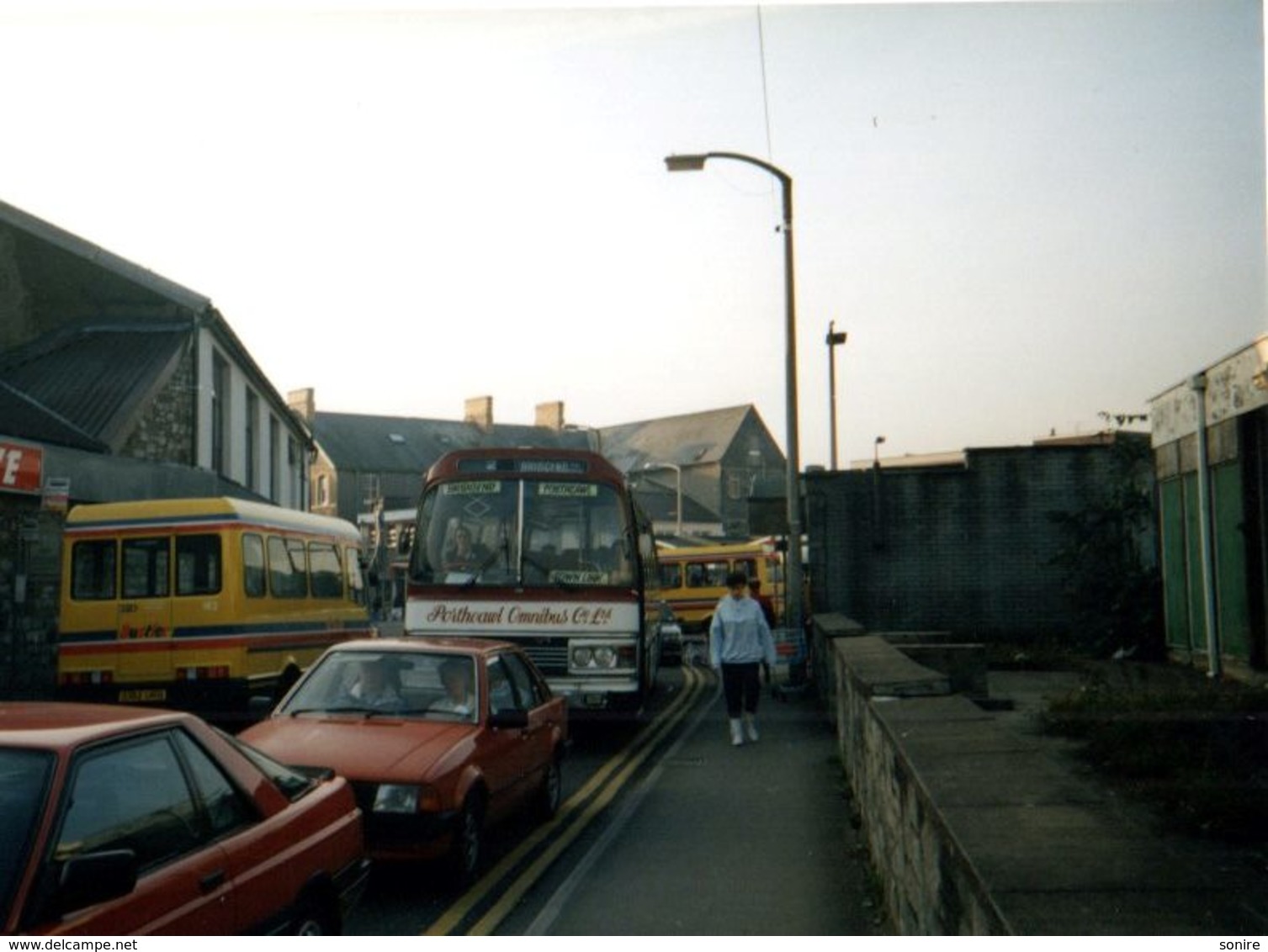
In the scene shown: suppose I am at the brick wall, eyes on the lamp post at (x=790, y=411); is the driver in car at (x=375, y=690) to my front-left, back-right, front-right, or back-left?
front-left

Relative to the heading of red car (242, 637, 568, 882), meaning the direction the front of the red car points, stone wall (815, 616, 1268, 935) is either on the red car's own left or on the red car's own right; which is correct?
on the red car's own left

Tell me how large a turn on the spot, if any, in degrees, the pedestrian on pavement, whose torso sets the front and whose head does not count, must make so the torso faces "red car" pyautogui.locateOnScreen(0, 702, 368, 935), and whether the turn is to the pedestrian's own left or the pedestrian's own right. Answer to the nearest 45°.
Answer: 0° — they already face it

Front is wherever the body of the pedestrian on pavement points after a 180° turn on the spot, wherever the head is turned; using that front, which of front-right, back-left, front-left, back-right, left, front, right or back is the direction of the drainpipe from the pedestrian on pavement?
right

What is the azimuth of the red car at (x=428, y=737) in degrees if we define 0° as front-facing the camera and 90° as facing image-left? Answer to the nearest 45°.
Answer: approximately 45°

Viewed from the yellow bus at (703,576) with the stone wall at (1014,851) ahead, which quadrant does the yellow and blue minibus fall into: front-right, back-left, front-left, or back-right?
front-right

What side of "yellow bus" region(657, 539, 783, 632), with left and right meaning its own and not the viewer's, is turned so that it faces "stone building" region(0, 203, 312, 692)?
right

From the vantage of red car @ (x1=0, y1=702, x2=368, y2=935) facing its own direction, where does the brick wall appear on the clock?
The brick wall is roughly at 6 o'clock from the red car.

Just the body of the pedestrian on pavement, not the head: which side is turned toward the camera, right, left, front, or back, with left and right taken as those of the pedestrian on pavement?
front

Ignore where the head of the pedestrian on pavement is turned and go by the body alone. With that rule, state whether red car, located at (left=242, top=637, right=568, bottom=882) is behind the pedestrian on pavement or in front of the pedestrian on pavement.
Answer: in front

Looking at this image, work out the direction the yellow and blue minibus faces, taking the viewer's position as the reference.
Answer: facing away from the viewer and to the right of the viewer

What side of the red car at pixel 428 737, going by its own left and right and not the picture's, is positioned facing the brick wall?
back

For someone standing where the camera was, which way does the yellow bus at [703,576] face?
facing the viewer and to the right of the viewer

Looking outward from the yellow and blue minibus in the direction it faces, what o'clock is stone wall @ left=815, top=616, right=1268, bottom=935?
The stone wall is roughly at 4 o'clock from the yellow and blue minibus.

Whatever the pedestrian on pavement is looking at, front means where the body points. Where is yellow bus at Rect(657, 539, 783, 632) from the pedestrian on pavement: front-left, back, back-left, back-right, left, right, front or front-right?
back

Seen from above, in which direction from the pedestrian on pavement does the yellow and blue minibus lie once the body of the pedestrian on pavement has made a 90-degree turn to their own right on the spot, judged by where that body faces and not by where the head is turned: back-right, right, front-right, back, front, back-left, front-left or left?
front
